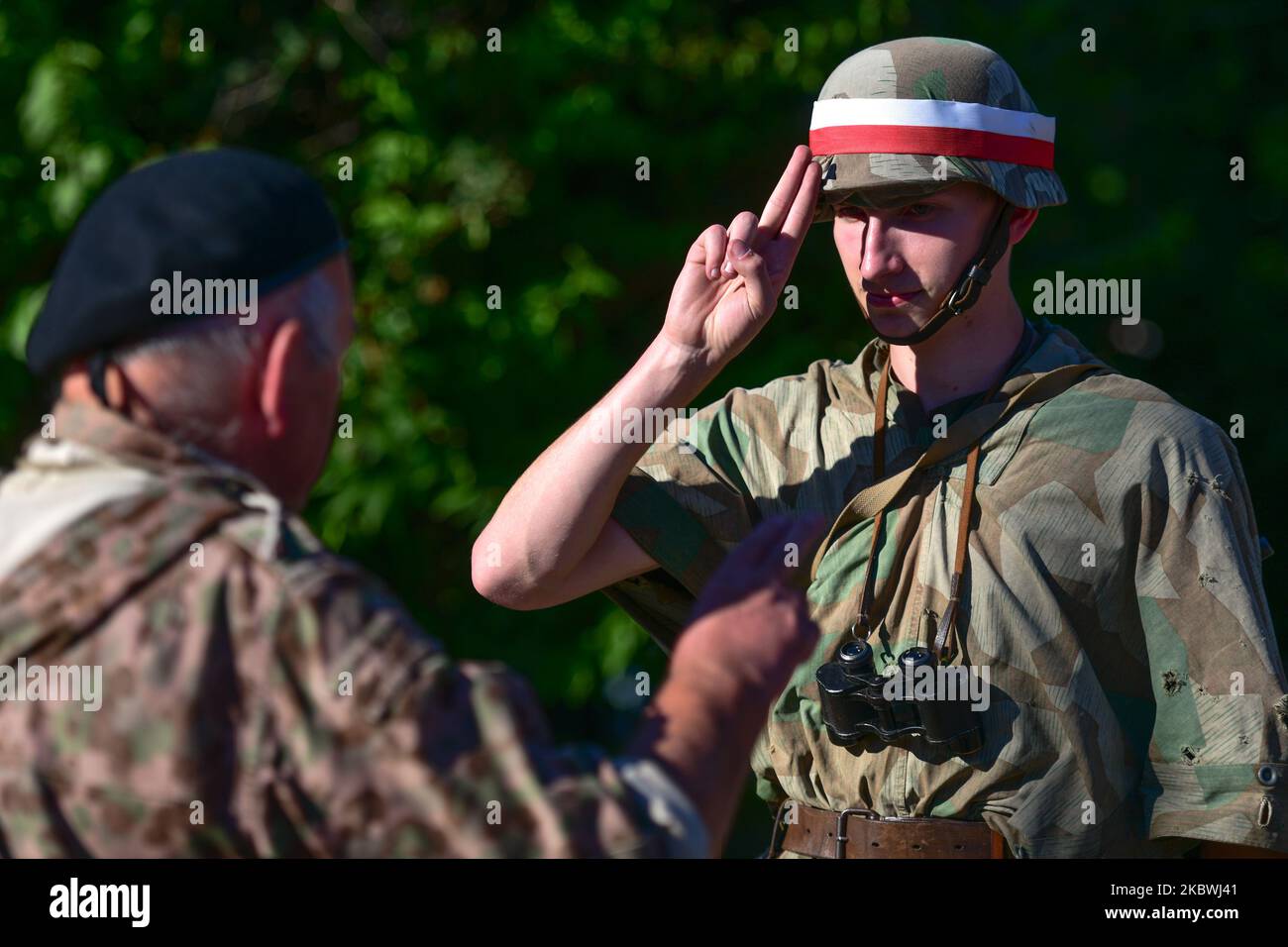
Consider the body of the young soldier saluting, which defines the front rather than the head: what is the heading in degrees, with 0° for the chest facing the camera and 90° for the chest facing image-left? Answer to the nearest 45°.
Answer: approximately 45°

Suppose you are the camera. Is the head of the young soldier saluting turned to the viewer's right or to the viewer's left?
to the viewer's left
